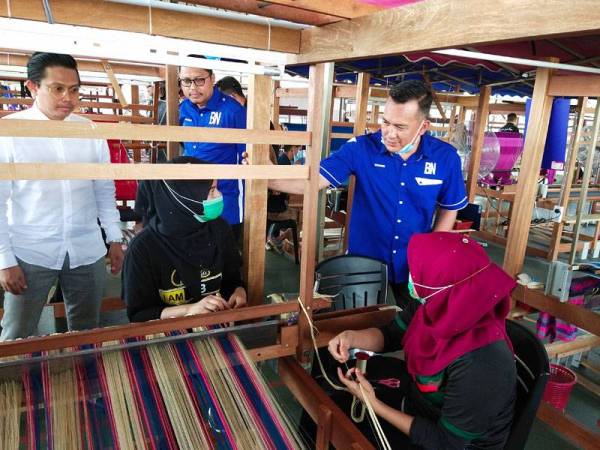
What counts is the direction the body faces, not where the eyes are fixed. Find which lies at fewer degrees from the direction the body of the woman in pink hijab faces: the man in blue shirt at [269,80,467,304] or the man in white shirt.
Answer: the man in white shirt

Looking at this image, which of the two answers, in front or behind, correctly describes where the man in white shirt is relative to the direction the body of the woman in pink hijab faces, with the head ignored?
in front

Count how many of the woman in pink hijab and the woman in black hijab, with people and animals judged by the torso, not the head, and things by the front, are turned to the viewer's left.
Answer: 1

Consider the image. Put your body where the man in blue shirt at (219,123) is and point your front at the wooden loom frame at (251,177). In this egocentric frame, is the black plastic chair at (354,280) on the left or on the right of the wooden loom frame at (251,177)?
left

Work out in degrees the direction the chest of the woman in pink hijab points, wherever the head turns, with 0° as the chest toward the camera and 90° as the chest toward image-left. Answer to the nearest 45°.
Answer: approximately 90°

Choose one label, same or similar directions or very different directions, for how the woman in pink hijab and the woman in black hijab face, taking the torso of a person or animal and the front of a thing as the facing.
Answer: very different directions

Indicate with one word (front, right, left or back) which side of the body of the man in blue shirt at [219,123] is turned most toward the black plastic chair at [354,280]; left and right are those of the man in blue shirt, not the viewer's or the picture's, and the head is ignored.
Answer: left

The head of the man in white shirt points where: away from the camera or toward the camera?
toward the camera

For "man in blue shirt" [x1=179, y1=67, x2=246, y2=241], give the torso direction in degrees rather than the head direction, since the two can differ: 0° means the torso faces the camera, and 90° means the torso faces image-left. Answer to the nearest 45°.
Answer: approximately 45°

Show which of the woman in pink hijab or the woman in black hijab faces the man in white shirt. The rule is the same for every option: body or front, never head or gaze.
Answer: the woman in pink hijab

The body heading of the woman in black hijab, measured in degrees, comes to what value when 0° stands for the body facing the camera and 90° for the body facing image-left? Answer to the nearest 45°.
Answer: approximately 315°

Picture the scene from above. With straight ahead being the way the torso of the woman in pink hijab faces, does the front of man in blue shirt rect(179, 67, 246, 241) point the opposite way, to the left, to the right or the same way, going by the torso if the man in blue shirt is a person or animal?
to the left

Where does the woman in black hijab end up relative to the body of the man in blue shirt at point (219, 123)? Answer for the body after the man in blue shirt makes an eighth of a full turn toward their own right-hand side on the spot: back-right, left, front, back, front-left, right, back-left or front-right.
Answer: left

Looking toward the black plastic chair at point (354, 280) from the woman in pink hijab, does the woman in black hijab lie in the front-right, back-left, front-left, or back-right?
front-left

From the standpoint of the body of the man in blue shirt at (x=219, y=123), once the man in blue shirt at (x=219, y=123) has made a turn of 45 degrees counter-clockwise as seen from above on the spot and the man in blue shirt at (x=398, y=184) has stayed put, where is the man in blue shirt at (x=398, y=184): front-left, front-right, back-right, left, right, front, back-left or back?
front-left

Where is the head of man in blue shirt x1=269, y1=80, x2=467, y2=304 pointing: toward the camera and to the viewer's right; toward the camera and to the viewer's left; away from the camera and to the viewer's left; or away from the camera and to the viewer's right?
toward the camera and to the viewer's left
